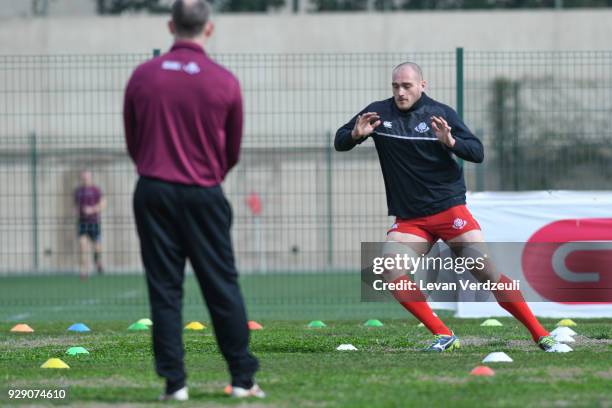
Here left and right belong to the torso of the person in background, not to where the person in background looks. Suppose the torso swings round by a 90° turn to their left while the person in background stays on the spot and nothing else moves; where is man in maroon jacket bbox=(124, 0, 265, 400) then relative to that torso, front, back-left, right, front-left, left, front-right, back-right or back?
right

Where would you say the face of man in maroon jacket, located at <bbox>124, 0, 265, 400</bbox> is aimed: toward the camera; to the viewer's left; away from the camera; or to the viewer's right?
away from the camera

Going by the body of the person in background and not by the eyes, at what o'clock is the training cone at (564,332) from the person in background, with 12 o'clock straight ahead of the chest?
The training cone is roughly at 11 o'clock from the person in background.

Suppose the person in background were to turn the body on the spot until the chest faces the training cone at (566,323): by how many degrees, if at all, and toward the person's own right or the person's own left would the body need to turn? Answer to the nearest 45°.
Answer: approximately 45° to the person's own left

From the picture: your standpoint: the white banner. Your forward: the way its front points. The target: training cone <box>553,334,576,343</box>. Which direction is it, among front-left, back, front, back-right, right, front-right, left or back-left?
front

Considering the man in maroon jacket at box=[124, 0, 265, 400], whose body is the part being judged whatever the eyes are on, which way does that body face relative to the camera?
away from the camera

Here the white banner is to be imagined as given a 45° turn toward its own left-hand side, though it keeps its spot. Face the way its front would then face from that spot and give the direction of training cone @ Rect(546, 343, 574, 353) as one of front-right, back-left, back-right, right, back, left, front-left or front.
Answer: front-right

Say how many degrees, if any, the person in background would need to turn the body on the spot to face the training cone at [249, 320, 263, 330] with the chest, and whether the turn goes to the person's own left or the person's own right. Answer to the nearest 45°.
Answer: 0° — they already face it

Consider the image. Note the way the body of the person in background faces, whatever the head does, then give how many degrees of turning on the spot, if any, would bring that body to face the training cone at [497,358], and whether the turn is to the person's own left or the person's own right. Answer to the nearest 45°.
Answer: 0° — they already face it

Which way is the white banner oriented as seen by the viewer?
toward the camera

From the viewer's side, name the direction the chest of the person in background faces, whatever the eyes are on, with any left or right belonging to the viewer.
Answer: facing the viewer

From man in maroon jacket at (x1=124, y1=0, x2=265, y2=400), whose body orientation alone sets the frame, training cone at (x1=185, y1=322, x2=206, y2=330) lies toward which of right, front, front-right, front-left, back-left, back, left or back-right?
front
